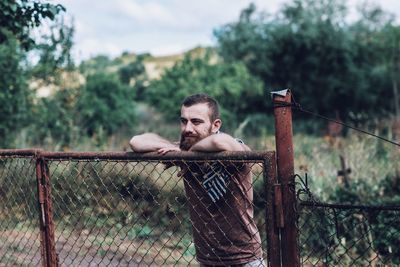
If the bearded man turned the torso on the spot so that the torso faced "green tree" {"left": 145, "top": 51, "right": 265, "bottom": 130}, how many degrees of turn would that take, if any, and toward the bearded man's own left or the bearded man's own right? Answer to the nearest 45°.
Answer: approximately 135° to the bearded man's own right

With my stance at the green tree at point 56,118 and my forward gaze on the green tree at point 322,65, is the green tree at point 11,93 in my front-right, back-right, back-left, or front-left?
back-right

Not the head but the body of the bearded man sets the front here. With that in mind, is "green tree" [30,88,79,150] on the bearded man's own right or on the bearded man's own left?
on the bearded man's own right

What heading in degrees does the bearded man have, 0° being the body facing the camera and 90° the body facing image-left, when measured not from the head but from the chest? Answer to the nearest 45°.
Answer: approximately 45°

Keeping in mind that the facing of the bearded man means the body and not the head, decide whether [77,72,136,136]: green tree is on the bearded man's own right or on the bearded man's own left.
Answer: on the bearded man's own right

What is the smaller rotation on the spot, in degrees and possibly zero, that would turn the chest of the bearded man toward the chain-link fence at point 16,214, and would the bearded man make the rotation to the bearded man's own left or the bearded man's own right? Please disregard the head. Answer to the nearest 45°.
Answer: approximately 90° to the bearded man's own right

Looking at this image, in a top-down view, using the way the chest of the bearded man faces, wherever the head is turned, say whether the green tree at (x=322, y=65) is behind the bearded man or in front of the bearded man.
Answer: behind

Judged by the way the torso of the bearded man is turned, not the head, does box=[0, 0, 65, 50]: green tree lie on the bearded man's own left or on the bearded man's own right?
on the bearded man's own right
